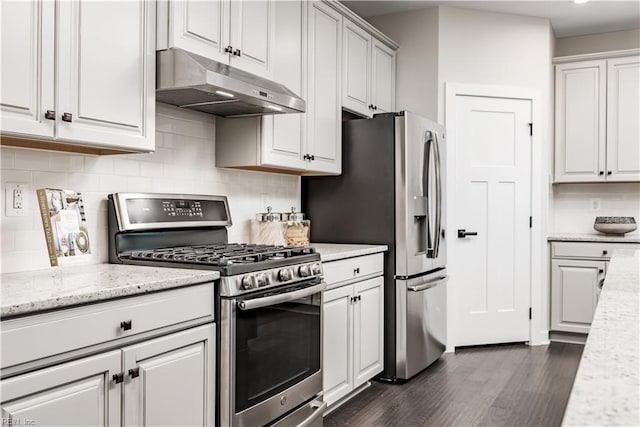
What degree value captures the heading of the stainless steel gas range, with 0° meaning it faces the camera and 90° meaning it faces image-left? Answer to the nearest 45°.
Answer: approximately 315°

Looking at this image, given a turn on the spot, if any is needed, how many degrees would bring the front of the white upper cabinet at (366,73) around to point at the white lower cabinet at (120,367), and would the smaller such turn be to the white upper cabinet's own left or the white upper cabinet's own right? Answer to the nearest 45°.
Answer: approximately 45° to the white upper cabinet's own right

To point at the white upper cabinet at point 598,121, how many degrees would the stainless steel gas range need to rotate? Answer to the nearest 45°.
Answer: approximately 90° to its left

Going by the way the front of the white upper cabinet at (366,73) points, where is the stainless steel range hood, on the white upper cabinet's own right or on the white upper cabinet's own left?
on the white upper cabinet's own right

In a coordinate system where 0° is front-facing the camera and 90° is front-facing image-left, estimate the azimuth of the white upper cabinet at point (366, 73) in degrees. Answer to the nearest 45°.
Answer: approximately 315°
